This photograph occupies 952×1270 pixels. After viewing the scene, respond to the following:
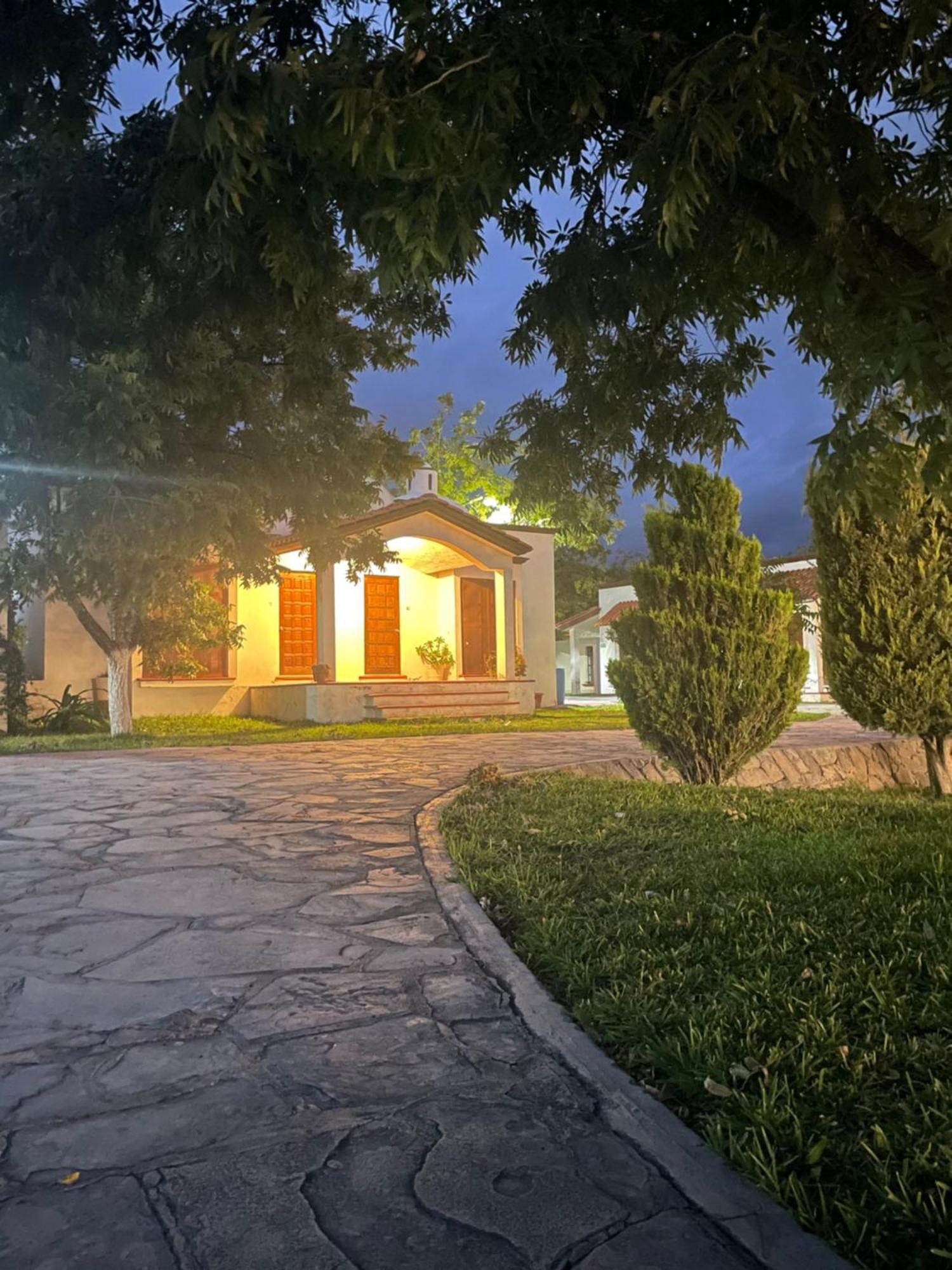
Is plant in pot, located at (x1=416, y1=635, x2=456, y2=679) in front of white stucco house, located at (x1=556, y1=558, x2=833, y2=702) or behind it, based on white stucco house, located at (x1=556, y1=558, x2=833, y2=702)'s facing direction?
in front

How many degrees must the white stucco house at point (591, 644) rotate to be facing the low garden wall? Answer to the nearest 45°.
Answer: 0° — it already faces it

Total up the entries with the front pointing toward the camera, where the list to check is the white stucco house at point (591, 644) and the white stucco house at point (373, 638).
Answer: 2

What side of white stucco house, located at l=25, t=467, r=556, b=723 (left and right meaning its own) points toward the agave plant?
right

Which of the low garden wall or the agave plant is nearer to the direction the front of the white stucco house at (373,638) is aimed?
the low garden wall

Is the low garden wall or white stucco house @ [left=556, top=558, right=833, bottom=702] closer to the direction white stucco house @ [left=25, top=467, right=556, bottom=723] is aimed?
the low garden wall

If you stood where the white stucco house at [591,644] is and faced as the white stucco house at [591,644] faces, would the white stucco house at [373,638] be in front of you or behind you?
in front

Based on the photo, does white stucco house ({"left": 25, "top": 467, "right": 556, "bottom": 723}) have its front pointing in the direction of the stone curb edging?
yes

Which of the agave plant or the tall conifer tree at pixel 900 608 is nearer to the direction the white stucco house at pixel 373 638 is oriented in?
the tall conifer tree

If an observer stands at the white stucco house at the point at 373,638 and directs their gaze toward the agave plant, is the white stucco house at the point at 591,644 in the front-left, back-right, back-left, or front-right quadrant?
back-right
